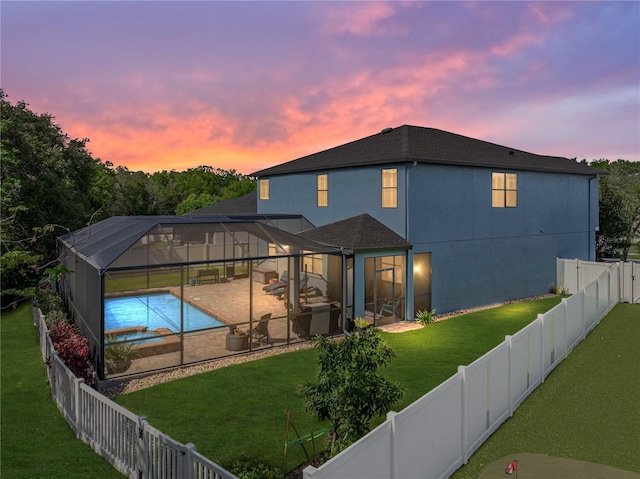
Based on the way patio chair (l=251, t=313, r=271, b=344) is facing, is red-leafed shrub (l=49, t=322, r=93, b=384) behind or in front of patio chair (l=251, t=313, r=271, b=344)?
in front

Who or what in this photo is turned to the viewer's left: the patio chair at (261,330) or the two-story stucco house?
the patio chair

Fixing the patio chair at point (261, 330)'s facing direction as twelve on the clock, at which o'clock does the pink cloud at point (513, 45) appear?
The pink cloud is roughly at 5 o'clock from the patio chair.

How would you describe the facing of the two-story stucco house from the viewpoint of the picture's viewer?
facing away from the viewer and to the right of the viewer

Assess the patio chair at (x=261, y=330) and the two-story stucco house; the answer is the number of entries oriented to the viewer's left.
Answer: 1

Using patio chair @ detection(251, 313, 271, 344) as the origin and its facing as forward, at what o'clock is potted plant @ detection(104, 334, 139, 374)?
The potted plant is roughly at 11 o'clock from the patio chair.

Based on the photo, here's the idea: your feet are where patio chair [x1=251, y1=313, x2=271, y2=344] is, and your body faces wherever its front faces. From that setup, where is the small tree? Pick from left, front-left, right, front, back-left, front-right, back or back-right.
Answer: left

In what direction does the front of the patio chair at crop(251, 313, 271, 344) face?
to the viewer's left
